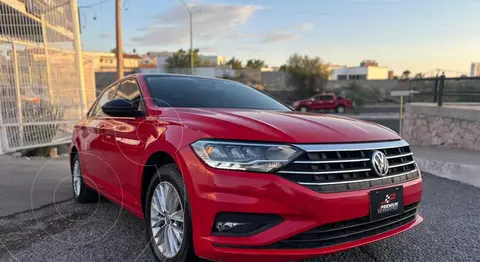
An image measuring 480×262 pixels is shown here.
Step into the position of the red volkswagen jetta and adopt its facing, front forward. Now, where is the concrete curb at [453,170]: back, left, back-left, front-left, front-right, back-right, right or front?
left

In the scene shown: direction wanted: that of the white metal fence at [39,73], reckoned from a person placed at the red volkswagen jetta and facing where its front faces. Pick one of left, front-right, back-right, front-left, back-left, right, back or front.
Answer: back

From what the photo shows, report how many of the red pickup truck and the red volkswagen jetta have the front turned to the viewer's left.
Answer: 1

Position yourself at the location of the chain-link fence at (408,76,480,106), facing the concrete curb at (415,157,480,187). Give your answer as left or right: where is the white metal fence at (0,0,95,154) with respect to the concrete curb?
right

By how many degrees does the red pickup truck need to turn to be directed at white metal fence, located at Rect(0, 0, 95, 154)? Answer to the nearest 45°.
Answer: approximately 90° to its left

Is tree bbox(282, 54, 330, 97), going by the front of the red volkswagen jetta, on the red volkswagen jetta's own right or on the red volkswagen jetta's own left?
on the red volkswagen jetta's own left

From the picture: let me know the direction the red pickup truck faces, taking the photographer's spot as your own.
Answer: facing to the left of the viewer

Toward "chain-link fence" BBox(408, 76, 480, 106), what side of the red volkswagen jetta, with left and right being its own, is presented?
left
